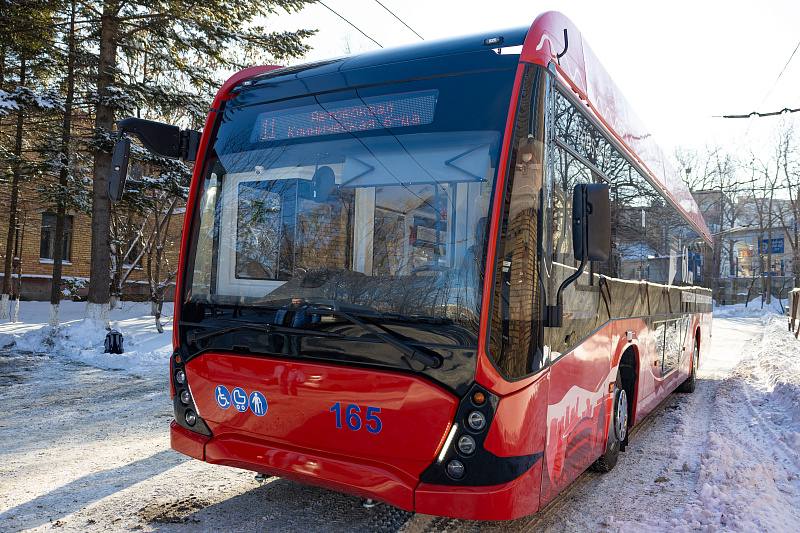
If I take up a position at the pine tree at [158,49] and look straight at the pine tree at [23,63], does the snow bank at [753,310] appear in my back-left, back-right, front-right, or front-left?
back-right

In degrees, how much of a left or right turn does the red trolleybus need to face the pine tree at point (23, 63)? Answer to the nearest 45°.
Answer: approximately 90° to its right

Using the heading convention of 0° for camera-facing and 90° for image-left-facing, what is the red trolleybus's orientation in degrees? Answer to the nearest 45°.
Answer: approximately 45°

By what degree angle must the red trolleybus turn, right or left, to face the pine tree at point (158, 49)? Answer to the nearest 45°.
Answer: approximately 90° to its right

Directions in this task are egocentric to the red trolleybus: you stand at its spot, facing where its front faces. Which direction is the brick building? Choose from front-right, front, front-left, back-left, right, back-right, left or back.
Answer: right
